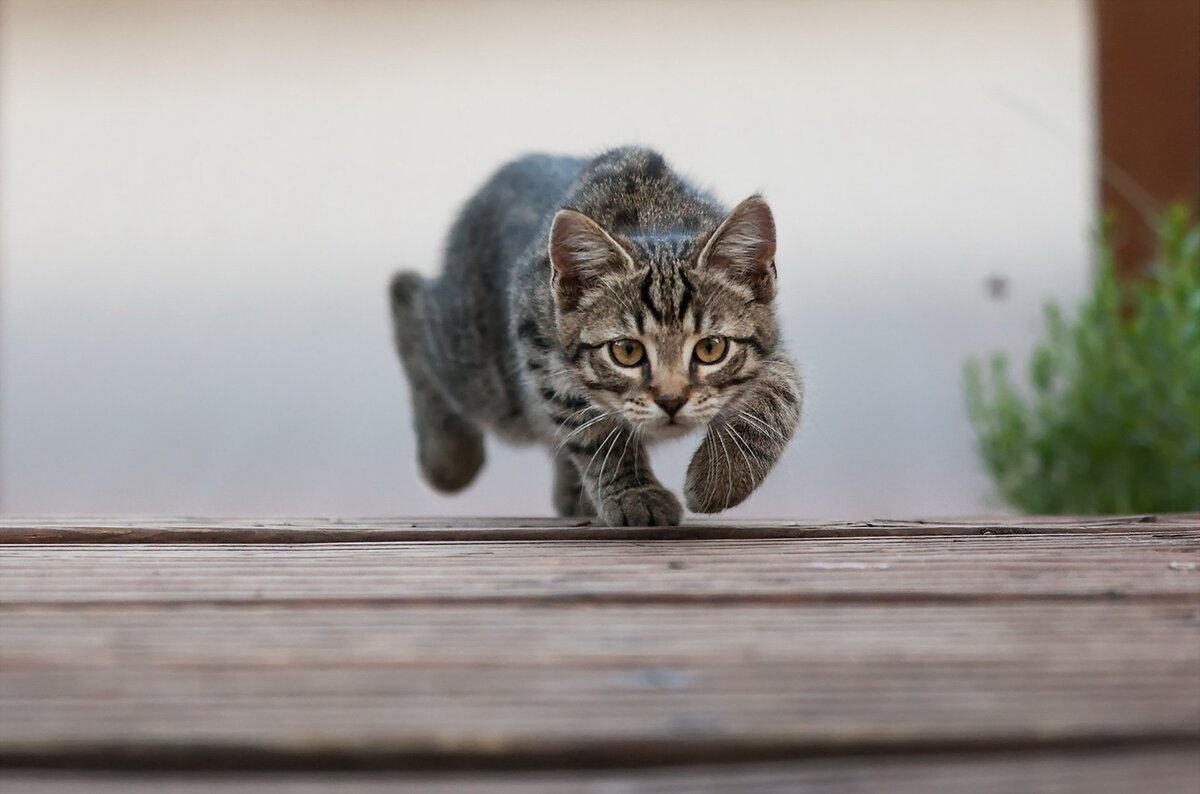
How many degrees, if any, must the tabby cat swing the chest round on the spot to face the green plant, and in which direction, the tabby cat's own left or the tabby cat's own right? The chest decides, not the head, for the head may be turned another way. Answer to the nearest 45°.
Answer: approximately 90° to the tabby cat's own left

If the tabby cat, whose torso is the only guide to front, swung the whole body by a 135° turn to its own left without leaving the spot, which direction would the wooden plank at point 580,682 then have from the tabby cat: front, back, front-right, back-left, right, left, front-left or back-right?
back

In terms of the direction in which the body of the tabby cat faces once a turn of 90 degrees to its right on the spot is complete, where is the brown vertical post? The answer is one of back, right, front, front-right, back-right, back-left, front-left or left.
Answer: back

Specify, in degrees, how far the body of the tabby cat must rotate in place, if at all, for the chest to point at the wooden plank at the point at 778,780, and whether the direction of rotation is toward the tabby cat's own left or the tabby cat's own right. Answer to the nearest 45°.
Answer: approximately 45° to the tabby cat's own right

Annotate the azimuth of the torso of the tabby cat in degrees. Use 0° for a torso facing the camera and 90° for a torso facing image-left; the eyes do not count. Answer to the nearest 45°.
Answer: approximately 315°
